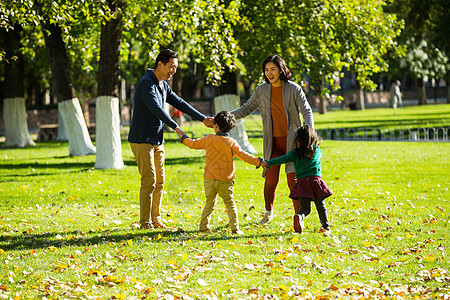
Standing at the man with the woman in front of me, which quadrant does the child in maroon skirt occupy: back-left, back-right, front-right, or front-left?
front-right

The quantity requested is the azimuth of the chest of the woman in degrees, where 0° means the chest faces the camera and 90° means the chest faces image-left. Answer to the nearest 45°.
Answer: approximately 45°

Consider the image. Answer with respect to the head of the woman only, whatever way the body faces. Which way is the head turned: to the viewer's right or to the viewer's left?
to the viewer's left

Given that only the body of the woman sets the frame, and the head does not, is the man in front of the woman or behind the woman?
in front
